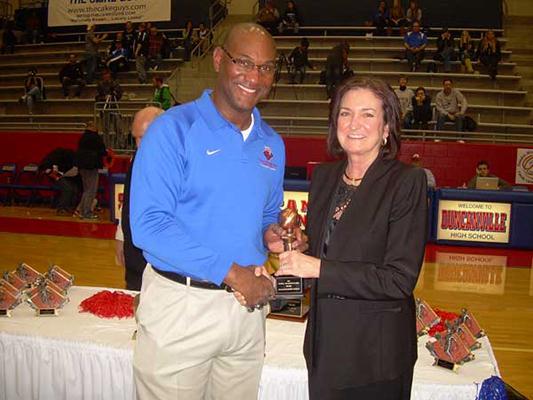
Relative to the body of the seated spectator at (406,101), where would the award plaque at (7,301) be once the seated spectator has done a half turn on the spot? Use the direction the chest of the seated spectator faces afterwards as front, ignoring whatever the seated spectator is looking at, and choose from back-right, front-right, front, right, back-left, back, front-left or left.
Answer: back

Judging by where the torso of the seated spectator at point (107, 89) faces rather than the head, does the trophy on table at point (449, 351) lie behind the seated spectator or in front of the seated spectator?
in front

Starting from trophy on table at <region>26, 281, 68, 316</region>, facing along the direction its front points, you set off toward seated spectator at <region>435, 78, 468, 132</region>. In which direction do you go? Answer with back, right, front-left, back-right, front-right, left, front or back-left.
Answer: back-left

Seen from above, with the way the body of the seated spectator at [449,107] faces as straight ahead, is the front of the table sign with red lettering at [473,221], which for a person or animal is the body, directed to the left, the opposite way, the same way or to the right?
the same way

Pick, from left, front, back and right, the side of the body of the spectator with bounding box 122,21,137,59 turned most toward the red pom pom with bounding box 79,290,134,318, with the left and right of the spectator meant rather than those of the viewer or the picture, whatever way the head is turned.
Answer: front

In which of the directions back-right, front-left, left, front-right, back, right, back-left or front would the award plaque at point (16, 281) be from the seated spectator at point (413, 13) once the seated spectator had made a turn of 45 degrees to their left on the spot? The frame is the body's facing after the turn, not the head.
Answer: front-right

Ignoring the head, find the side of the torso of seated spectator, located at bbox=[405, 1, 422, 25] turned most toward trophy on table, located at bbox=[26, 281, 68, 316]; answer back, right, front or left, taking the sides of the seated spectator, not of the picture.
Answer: front

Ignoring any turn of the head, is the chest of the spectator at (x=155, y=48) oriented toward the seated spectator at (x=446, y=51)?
no

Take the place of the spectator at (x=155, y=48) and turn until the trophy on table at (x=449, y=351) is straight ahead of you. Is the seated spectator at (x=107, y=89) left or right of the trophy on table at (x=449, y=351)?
right

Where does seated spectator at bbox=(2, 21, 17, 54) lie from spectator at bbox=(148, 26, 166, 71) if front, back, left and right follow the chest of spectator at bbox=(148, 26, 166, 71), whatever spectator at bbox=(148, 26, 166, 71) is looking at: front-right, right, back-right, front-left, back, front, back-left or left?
back-right

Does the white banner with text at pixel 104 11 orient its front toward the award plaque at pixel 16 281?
yes

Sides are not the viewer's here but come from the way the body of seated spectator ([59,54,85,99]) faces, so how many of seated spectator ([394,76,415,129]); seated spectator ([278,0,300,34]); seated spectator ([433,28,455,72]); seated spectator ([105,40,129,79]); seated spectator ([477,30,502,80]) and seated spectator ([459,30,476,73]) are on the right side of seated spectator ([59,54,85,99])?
0

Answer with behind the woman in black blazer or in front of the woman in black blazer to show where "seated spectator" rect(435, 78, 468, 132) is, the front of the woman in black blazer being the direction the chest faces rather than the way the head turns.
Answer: behind

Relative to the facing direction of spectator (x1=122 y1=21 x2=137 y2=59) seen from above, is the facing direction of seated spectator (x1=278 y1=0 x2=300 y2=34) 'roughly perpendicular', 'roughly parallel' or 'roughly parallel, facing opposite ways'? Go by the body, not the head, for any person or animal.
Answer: roughly parallel

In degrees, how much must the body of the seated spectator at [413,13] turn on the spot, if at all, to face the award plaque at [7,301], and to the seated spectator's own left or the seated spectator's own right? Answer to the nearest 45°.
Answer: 0° — they already face it

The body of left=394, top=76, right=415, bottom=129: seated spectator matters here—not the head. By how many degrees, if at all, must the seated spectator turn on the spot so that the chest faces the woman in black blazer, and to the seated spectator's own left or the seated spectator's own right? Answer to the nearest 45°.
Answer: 0° — they already face them

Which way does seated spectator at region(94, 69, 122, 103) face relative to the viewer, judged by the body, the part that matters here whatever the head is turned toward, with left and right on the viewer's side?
facing the viewer

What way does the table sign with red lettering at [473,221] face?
toward the camera

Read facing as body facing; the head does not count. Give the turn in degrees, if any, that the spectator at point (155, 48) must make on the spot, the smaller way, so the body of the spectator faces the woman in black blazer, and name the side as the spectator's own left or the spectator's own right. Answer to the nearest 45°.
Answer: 0° — they already face them

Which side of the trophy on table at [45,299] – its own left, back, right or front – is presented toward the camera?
front
